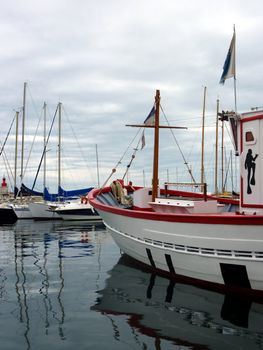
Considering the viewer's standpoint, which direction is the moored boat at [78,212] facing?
facing to the left of the viewer

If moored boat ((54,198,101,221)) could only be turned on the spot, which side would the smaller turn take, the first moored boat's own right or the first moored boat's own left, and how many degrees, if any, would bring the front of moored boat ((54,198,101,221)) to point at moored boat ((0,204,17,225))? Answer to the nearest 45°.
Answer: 0° — it already faces it

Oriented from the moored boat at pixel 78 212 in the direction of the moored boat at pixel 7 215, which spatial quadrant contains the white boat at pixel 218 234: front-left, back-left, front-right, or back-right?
back-left
